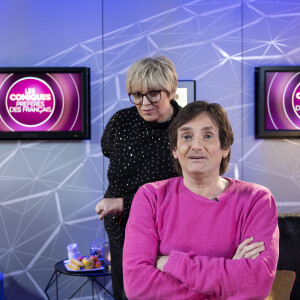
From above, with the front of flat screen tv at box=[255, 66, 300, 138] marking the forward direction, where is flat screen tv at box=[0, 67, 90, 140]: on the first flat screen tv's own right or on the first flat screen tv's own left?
on the first flat screen tv's own right

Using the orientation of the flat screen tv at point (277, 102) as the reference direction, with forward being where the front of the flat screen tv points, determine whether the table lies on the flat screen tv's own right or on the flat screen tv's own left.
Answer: on the flat screen tv's own right

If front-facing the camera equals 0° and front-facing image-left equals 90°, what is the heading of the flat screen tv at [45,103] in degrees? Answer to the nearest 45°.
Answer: approximately 0°

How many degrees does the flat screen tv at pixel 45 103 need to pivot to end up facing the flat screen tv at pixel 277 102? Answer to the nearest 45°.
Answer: approximately 90° to its left

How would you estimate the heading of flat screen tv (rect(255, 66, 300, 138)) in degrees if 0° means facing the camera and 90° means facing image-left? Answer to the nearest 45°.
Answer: approximately 0°

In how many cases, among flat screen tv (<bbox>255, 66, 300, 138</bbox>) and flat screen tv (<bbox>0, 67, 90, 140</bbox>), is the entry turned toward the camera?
2
